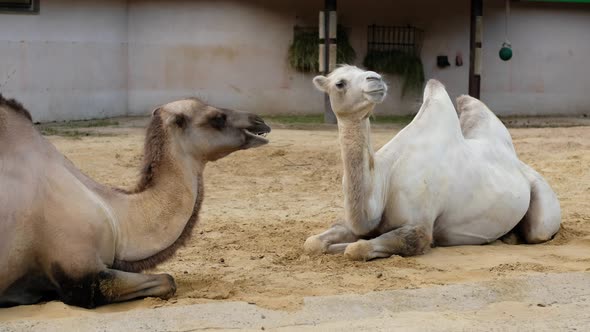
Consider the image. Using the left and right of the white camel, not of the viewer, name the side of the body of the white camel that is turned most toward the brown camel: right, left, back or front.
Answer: front

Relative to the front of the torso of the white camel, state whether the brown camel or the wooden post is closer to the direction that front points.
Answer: the brown camel

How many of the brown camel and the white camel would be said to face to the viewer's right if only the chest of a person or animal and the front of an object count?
1

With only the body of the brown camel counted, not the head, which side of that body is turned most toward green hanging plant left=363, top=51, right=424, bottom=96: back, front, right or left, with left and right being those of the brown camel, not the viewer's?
left

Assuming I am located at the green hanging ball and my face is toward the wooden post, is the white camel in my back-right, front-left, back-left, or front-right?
front-left

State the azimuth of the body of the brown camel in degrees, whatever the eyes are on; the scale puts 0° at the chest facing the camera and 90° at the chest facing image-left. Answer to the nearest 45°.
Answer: approximately 270°

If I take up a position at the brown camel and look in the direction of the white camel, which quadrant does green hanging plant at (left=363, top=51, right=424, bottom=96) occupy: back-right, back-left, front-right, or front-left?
front-left

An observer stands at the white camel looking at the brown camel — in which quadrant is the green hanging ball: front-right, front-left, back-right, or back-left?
back-right

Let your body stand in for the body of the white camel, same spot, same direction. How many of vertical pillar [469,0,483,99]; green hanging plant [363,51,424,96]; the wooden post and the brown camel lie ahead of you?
1

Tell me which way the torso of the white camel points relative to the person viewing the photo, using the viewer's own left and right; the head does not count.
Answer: facing the viewer and to the left of the viewer

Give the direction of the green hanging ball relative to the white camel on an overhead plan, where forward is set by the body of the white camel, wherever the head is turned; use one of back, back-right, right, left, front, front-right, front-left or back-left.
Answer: back-right

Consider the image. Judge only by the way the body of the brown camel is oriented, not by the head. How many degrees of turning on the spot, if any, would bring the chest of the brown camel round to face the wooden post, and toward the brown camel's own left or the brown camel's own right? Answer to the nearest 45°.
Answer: approximately 90° to the brown camel's own left

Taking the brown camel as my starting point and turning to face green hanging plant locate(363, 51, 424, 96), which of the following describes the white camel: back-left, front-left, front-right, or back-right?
front-right
